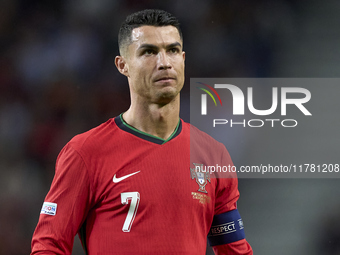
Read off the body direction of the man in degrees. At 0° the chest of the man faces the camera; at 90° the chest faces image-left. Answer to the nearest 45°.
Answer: approximately 315°

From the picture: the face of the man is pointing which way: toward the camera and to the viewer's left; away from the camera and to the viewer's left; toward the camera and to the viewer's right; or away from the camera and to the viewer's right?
toward the camera and to the viewer's right
